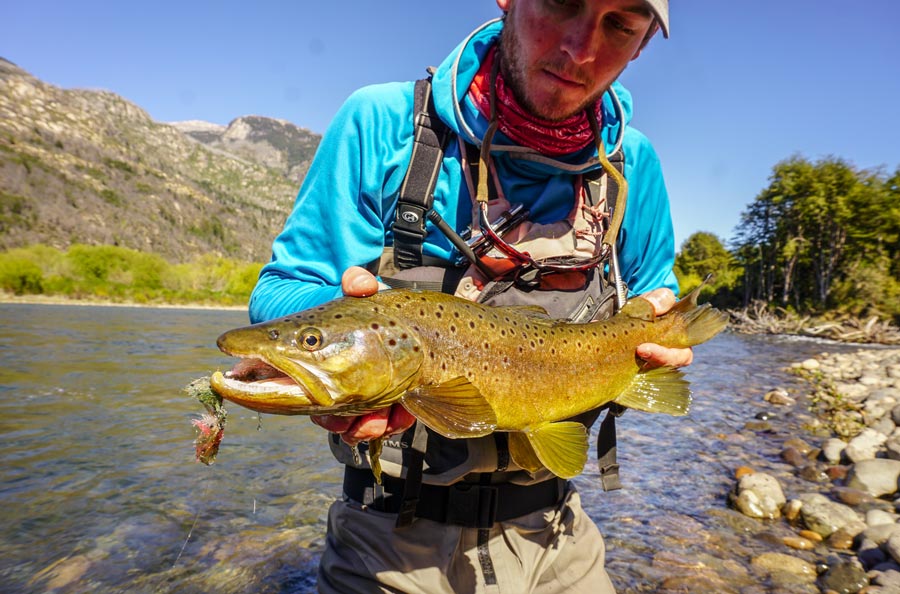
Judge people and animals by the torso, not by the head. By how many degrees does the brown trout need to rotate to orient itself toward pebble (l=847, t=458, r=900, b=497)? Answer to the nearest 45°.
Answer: approximately 135° to its right

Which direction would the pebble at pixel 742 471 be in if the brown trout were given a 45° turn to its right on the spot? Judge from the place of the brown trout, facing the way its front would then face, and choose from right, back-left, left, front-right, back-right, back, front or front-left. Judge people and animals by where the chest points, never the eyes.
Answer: right

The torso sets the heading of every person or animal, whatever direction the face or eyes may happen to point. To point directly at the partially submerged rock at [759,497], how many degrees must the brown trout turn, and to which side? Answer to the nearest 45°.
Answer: approximately 135° to its right

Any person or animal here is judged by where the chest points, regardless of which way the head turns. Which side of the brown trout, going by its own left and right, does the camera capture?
left

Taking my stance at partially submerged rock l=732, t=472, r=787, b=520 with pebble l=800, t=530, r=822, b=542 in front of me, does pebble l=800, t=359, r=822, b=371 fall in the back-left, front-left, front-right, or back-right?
back-left

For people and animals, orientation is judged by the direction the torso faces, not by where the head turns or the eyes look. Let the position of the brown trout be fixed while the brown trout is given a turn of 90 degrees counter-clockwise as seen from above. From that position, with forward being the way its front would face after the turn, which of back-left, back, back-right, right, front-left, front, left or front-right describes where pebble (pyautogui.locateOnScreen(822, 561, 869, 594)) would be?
back-left

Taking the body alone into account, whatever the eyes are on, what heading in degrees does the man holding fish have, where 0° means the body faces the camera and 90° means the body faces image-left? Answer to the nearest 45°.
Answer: approximately 0°

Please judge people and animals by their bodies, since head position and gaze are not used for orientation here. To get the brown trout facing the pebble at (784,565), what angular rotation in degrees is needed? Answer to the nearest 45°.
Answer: approximately 135° to its right
